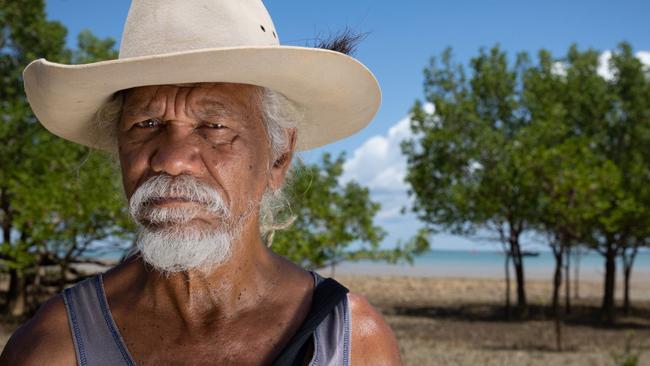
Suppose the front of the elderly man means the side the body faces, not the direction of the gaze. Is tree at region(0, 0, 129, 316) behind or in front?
behind

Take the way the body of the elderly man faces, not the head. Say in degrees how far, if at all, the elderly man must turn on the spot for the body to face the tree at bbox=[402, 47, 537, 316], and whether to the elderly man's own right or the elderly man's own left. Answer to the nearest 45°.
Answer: approximately 135° to the elderly man's own left

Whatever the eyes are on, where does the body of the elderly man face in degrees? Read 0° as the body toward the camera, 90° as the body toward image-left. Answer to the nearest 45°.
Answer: approximately 0°

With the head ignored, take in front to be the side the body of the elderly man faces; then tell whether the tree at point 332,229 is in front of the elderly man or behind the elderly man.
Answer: behind

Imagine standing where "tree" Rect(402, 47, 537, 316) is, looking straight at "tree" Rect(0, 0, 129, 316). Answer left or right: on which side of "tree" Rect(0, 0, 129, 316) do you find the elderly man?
left
